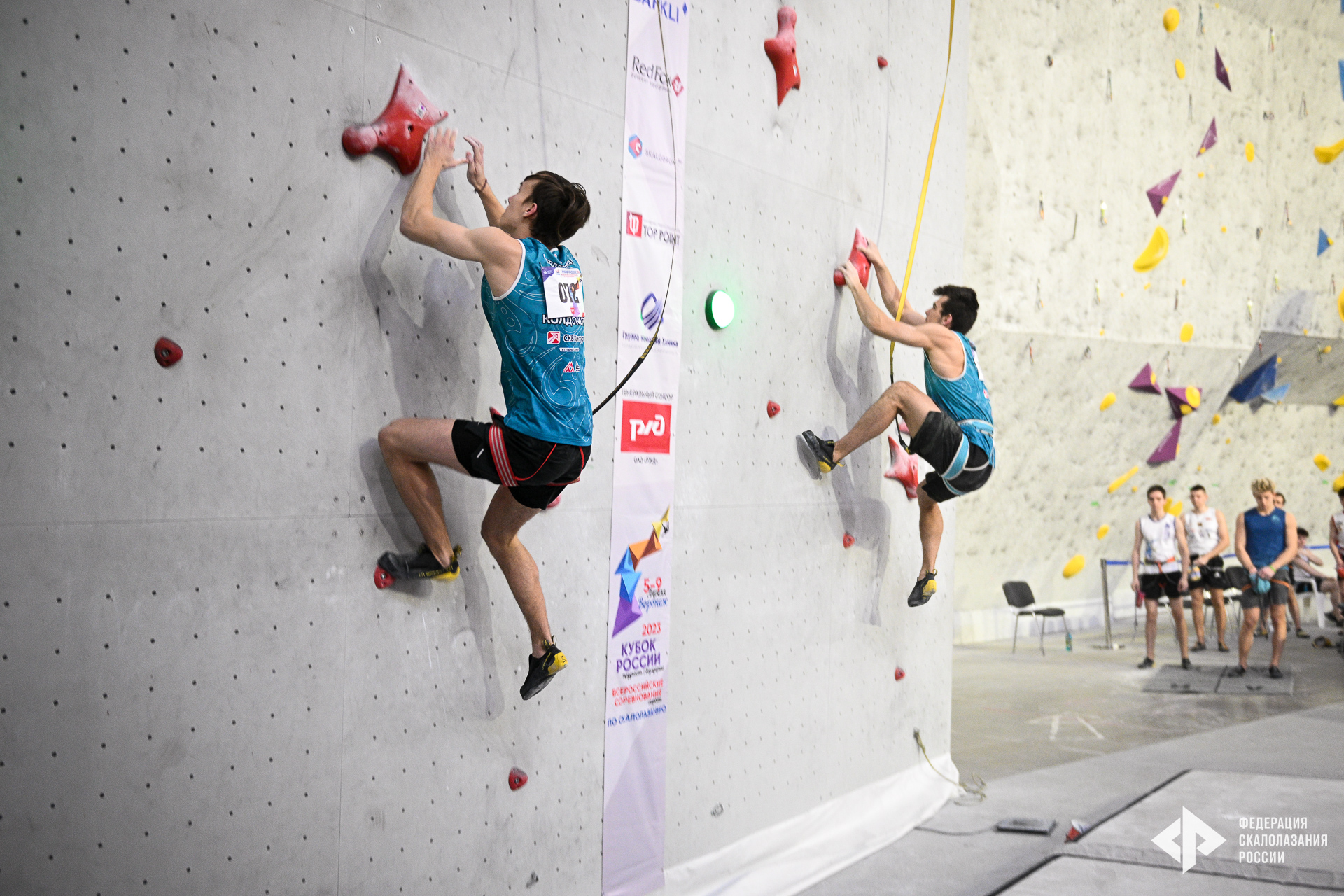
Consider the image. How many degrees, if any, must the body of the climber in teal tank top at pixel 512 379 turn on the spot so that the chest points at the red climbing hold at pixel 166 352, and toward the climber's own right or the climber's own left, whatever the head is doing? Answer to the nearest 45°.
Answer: approximately 45° to the climber's own left

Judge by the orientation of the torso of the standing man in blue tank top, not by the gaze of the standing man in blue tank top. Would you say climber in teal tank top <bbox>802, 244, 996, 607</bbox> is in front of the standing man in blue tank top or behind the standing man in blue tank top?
in front

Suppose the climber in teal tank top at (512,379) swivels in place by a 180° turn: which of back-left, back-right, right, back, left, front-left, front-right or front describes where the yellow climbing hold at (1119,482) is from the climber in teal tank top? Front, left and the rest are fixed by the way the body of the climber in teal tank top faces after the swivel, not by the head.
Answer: left

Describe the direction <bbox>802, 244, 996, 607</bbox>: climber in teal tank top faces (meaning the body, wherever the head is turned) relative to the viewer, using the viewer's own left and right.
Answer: facing to the left of the viewer

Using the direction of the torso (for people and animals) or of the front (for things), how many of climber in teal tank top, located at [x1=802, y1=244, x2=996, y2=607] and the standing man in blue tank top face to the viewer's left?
1

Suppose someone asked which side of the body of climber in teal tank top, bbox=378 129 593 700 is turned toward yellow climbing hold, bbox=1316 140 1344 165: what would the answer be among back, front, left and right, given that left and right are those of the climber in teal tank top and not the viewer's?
right

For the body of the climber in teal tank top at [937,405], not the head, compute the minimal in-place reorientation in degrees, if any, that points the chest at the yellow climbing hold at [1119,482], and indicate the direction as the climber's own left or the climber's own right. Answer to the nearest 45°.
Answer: approximately 90° to the climber's own right

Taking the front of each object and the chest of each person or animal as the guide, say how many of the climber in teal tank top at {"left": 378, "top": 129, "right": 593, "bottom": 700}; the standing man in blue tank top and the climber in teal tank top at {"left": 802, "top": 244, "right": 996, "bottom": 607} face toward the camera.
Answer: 1

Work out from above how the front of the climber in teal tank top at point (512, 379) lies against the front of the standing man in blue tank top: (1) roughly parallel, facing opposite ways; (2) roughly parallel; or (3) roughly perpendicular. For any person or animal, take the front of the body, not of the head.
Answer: roughly perpendicular

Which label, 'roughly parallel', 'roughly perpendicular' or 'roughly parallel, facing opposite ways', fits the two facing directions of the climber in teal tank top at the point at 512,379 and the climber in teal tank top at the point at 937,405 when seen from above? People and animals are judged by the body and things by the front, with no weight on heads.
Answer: roughly parallel

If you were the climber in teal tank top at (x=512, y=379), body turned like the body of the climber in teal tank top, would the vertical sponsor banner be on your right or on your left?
on your right

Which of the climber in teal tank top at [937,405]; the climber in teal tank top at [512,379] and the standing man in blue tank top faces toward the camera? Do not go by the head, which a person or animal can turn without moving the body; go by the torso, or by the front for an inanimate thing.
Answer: the standing man in blue tank top

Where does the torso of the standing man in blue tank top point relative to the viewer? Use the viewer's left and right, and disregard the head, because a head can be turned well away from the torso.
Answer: facing the viewer

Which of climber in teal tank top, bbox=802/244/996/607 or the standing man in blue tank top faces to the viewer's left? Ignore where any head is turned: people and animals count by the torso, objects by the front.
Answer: the climber in teal tank top

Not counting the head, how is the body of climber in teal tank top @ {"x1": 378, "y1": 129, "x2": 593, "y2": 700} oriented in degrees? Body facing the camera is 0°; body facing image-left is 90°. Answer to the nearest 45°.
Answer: approximately 135°

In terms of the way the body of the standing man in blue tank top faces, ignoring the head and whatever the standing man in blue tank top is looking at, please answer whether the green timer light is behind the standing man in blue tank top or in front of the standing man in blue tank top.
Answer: in front
